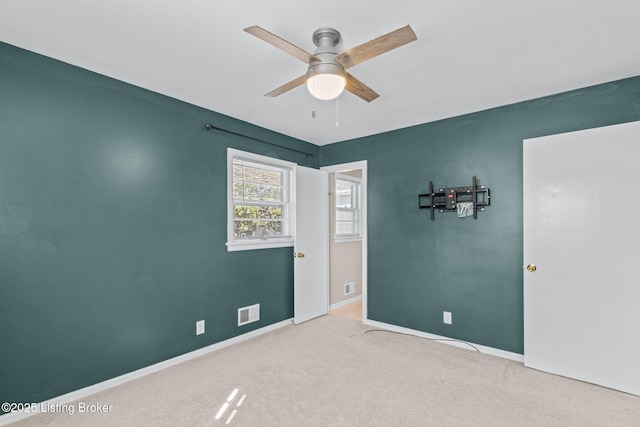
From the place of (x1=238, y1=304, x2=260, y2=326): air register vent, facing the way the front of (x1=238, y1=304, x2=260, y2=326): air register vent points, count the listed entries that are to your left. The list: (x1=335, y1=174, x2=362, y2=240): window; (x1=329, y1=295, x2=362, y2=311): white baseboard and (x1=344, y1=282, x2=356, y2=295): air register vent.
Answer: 3

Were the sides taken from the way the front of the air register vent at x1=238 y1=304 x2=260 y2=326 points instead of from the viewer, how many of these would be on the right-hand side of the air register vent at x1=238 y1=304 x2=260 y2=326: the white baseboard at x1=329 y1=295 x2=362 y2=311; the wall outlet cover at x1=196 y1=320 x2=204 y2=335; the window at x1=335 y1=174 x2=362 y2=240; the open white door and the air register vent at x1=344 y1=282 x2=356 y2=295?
1

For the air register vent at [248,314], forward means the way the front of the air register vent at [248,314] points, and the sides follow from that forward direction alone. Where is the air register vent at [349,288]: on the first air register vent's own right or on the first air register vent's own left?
on the first air register vent's own left

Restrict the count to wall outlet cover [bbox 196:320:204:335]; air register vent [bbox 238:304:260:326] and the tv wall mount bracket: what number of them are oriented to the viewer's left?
0

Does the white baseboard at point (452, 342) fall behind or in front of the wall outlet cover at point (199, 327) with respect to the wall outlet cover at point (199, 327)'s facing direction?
in front

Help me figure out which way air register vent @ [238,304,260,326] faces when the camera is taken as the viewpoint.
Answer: facing the viewer and to the right of the viewer

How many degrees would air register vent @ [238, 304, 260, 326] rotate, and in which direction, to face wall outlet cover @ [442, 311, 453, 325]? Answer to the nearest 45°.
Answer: approximately 45° to its left

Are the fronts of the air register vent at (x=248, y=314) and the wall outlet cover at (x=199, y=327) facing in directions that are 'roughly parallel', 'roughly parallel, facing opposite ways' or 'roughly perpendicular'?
roughly parallel

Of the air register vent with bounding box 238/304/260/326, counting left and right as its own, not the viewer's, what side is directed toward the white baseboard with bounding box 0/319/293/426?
right

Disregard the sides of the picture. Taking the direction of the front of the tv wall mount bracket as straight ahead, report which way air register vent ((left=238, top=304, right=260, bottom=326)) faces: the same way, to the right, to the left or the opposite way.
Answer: to the left

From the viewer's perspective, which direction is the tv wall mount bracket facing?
toward the camera

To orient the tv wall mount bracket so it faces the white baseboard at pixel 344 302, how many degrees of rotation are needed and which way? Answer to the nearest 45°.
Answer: approximately 135° to its right

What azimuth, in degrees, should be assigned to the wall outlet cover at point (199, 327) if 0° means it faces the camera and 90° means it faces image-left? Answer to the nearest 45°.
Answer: approximately 315°

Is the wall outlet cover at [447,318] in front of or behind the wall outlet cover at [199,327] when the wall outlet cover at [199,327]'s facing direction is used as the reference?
in front

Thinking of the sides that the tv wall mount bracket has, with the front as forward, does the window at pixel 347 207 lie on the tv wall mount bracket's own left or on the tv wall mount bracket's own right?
on the tv wall mount bracket's own right

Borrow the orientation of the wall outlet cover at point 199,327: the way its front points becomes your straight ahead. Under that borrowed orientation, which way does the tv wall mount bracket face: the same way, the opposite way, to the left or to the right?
to the right

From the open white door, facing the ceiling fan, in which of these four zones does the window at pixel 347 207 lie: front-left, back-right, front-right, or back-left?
back-left

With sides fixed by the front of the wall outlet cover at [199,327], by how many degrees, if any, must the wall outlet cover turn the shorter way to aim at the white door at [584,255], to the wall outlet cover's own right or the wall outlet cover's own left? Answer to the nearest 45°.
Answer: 0° — it already faces it

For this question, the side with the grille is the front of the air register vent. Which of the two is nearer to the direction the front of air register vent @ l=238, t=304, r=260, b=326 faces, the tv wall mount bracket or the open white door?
the tv wall mount bracket

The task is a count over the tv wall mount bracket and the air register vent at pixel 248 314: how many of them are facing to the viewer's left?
0
